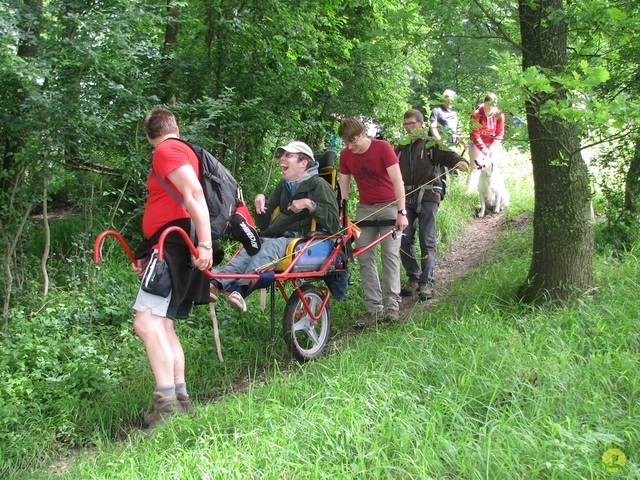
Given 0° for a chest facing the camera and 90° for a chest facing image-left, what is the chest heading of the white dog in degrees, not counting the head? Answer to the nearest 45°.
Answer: approximately 45°

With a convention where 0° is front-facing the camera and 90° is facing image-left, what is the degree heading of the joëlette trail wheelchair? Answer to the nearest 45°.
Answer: approximately 45°

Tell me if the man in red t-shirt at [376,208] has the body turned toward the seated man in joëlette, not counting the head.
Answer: yes

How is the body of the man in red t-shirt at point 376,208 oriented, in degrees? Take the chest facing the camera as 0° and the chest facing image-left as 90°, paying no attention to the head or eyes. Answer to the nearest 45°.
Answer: approximately 45°

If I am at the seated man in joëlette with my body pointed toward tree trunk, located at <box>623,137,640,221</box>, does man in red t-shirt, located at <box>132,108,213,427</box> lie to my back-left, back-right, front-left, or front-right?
back-right

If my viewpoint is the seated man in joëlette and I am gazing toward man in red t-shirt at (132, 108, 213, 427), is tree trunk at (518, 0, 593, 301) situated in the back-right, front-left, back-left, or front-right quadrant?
back-left

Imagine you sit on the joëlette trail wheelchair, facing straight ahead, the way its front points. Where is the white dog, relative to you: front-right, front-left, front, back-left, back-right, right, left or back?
back

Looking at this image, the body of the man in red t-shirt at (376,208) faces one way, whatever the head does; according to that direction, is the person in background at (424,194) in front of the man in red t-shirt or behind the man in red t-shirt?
behind
